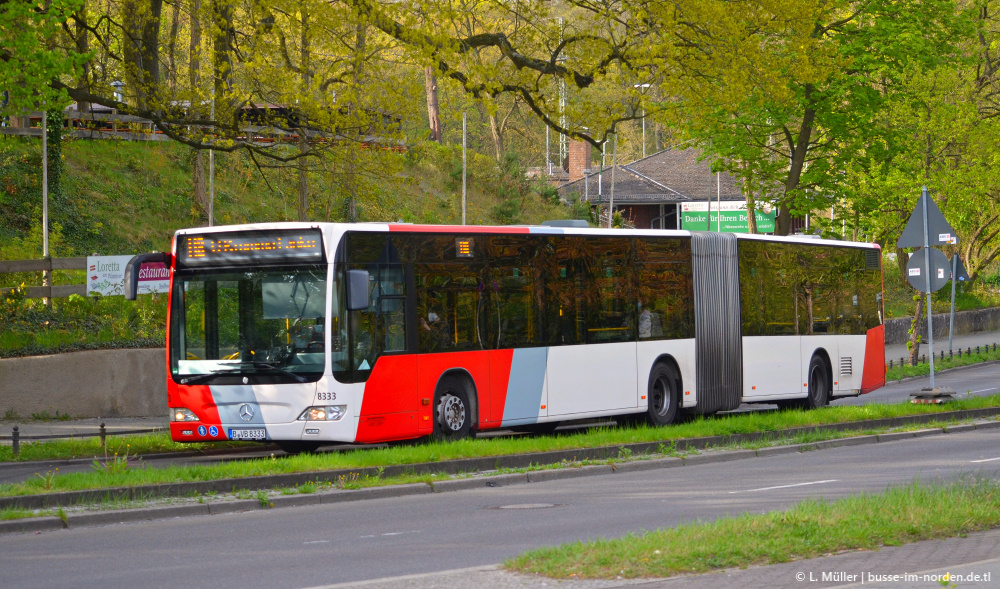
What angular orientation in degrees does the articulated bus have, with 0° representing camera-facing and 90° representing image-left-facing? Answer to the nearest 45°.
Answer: approximately 45°

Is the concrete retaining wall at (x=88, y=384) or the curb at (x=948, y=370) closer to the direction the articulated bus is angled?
the concrete retaining wall

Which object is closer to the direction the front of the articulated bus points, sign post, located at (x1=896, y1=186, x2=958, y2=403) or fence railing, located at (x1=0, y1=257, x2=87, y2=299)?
the fence railing

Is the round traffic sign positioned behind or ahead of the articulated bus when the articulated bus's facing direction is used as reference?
behind

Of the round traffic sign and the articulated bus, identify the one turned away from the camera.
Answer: the round traffic sign

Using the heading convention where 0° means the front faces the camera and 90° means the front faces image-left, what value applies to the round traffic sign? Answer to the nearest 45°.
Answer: approximately 180°

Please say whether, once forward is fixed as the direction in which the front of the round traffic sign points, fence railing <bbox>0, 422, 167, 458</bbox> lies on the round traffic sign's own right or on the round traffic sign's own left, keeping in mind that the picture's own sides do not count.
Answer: on the round traffic sign's own left

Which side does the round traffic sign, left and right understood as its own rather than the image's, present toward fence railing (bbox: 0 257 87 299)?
left

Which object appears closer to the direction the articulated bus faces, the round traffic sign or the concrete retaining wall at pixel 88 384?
the concrete retaining wall

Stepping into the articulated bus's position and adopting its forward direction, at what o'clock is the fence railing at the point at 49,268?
The fence railing is roughly at 3 o'clock from the articulated bus.

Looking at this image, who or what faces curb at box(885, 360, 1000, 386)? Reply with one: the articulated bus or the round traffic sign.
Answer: the round traffic sign

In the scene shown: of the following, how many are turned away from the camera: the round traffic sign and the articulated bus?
1

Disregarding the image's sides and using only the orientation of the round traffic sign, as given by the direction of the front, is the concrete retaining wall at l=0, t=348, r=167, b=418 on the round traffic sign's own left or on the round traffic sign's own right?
on the round traffic sign's own left
